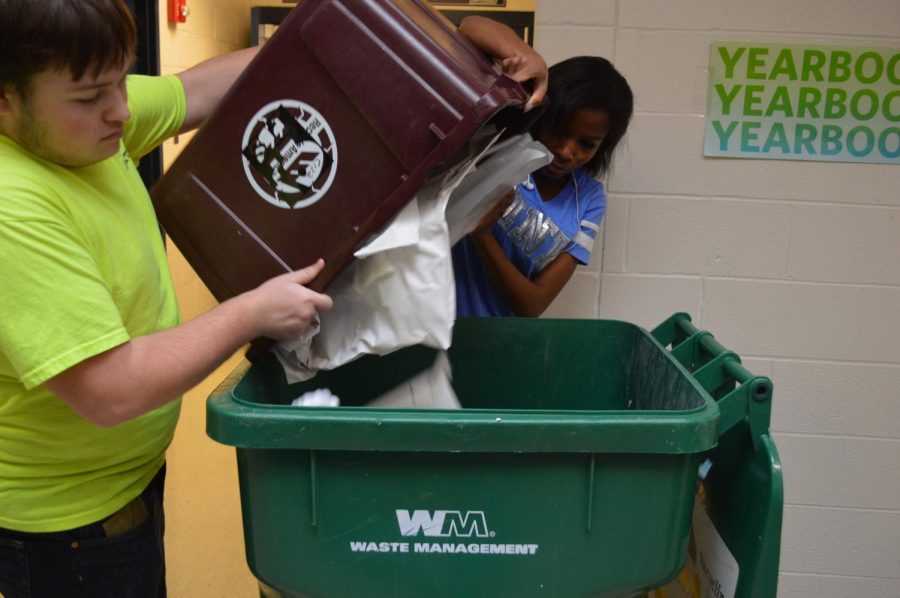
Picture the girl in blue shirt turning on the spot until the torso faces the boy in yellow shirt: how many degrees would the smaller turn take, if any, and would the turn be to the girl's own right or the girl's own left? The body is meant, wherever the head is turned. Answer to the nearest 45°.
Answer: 0° — they already face them

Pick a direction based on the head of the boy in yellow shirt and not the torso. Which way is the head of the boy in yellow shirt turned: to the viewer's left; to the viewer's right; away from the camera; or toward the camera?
to the viewer's right

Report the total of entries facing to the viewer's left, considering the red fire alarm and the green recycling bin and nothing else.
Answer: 1

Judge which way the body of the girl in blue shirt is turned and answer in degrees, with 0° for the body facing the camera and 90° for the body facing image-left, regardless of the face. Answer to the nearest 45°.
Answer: approximately 45°

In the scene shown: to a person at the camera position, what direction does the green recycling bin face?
facing to the left of the viewer

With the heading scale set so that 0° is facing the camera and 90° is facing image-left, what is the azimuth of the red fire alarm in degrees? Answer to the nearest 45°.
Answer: approximately 315°
